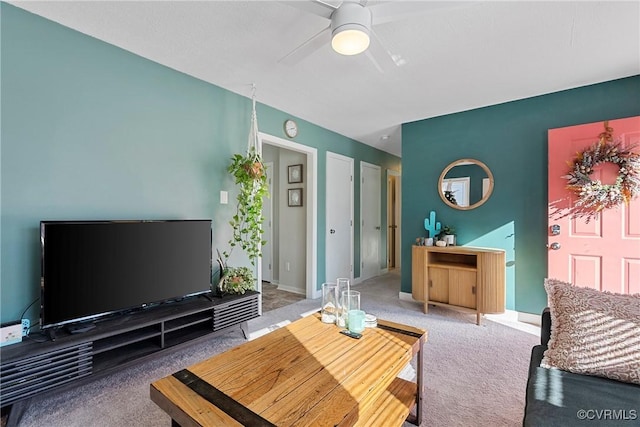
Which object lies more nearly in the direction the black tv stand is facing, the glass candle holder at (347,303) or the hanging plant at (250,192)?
the glass candle holder

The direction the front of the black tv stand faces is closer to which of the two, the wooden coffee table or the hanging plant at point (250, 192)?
the wooden coffee table

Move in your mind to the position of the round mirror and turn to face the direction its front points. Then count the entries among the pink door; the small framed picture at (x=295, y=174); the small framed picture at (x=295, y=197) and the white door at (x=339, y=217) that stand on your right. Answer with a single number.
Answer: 3

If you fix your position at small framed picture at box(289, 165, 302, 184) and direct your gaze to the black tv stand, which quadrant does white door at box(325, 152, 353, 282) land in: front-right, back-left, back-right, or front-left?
back-left

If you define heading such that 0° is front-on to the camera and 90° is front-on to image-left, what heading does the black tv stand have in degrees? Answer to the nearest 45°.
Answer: approximately 315°

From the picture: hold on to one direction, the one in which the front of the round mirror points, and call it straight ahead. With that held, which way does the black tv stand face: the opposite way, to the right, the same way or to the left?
to the left

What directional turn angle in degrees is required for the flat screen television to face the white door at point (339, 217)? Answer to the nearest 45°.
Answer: approximately 45° to its left

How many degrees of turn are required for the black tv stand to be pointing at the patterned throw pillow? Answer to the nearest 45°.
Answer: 0° — it already faces it

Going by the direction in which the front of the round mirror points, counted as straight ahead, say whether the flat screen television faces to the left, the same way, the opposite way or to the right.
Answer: to the left

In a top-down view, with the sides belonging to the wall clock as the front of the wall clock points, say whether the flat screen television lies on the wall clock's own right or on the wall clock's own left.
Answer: on the wall clock's own right
